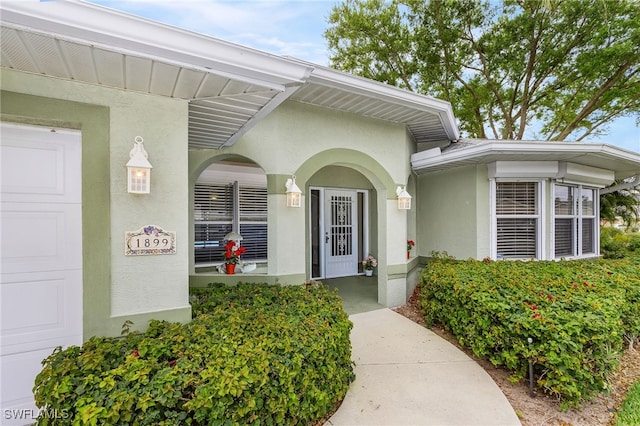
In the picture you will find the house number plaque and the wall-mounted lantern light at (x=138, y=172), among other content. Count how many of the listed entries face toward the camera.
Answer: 2

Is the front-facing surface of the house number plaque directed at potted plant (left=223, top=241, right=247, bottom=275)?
no

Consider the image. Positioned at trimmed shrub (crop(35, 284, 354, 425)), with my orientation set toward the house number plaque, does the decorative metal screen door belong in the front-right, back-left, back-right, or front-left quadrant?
front-right

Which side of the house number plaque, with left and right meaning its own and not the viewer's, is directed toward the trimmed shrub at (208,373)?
front

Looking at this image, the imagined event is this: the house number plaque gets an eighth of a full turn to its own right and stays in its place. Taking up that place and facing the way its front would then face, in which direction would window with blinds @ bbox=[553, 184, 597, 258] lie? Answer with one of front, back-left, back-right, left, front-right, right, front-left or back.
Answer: back-left

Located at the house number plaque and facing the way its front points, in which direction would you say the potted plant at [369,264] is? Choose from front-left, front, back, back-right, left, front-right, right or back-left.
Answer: back-left

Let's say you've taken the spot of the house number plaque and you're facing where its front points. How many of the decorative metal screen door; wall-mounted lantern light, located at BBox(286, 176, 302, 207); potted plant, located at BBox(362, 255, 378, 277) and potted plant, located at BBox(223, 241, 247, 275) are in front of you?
0

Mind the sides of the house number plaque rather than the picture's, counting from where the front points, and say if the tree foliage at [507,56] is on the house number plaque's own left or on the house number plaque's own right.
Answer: on the house number plaque's own left

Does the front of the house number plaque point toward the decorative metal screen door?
no

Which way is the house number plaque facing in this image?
toward the camera

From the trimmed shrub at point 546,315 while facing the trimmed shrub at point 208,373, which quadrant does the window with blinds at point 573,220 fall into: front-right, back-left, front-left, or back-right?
back-right

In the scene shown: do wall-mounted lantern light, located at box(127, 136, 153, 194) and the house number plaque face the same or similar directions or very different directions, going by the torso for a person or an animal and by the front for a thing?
same or similar directions

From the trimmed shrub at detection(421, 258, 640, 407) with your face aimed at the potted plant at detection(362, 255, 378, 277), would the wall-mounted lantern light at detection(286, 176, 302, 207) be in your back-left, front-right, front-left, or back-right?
front-left

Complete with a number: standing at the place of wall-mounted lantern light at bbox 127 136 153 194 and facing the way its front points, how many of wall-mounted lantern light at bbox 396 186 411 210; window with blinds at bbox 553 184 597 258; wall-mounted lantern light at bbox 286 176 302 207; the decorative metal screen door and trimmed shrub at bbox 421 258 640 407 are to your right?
0

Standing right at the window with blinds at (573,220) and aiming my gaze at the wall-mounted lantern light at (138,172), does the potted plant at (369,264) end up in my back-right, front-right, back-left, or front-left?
front-right

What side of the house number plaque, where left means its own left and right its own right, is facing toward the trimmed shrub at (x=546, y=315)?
left

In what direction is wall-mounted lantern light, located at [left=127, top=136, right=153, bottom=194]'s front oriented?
toward the camera

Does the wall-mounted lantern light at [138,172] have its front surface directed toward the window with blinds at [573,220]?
no
